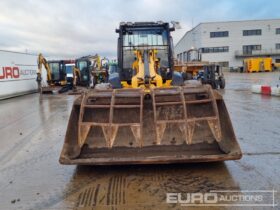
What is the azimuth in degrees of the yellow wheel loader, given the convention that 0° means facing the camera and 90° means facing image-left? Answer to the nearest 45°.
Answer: approximately 0°

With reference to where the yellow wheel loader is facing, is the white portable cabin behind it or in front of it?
behind
